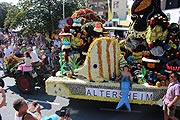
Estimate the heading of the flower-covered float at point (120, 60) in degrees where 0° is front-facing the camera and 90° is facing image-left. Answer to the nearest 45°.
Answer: approximately 90°

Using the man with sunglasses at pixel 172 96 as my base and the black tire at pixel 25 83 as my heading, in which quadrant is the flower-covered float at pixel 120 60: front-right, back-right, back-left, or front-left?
front-right

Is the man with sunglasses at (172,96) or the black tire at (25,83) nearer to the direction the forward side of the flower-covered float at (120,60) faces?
the black tire

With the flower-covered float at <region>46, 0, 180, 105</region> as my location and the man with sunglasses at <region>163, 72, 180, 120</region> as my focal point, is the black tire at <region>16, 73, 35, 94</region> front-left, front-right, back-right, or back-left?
back-right

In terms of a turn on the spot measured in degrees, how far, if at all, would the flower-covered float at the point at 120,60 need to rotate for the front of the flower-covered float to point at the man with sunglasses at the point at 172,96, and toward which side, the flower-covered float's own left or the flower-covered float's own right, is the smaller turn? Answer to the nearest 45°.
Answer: approximately 135° to the flower-covered float's own left

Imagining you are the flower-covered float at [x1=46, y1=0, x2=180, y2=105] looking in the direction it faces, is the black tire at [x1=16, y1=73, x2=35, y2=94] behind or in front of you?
in front
